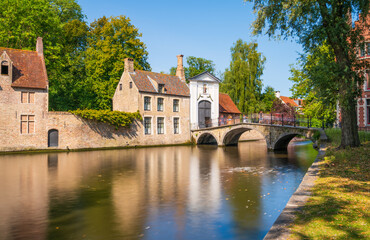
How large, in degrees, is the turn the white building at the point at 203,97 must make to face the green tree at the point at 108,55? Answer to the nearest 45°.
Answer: approximately 135° to its right

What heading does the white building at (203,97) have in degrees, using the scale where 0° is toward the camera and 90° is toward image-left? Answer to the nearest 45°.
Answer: approximately 315°

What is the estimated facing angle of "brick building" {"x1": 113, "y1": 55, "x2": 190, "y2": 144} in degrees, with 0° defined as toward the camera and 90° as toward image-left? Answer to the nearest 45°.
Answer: approximately 315°

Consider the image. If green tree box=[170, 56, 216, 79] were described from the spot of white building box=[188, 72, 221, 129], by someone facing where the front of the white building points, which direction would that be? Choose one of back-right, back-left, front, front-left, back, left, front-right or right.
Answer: back-left

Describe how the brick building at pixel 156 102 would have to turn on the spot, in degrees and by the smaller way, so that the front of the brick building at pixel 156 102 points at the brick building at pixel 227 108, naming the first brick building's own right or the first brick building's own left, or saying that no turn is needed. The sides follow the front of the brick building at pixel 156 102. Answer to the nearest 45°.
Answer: approximately 90° to the first brick building's own left

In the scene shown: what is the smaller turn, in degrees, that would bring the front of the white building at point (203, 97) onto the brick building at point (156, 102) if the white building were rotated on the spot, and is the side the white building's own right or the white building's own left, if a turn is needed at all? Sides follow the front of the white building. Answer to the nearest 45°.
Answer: approximately 90° to the white building's own right

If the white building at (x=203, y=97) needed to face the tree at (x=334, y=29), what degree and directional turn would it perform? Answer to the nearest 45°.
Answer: approximately 45° to its right

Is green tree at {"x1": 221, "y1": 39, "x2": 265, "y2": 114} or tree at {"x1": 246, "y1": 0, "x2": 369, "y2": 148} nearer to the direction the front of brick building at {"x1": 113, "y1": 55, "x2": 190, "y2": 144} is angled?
the tree

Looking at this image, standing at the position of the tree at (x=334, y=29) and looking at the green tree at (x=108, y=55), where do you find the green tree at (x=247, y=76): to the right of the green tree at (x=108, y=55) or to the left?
right
